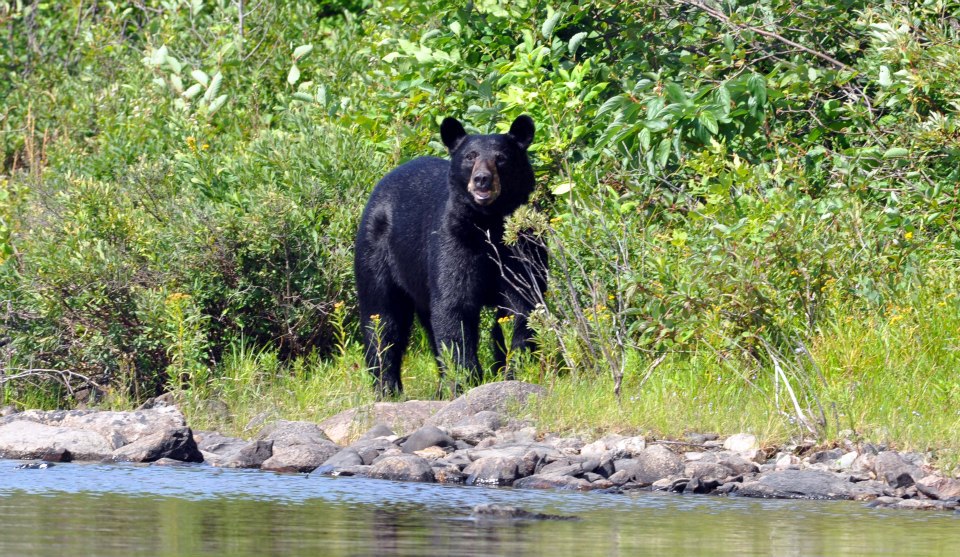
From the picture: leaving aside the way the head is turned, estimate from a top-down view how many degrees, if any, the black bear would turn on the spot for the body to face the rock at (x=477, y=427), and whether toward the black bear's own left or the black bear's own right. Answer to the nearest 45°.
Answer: approximately 45° to the black bear's own right

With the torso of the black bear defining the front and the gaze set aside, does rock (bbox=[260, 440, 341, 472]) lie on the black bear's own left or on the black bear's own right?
on the black bear's own right

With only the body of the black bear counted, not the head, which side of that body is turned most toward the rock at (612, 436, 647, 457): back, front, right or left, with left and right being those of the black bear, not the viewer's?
front

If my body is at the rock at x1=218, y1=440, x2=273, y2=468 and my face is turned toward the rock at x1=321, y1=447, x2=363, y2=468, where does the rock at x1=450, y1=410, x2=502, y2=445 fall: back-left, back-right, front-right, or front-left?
front-left

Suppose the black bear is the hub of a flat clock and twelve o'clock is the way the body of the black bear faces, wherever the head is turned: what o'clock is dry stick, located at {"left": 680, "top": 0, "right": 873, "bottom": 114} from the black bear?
The dry stick is roughly at 10 o'clock from the black bear.

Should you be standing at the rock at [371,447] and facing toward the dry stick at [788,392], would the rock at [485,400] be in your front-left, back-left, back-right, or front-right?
front-left

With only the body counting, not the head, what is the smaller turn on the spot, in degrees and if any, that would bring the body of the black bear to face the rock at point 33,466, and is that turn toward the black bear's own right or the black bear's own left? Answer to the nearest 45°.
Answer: approximately 90° to the black bear's own right

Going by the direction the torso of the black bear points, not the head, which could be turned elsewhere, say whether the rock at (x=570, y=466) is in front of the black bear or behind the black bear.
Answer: in front

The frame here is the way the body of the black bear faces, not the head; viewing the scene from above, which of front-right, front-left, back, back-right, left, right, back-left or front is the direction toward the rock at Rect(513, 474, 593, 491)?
front-right

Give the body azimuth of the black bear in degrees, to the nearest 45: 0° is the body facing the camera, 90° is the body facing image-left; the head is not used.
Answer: approximately 315°

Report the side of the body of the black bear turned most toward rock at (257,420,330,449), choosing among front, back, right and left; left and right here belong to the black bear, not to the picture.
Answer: right

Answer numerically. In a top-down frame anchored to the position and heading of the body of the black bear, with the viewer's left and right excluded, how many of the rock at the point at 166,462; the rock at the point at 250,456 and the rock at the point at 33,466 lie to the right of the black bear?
3

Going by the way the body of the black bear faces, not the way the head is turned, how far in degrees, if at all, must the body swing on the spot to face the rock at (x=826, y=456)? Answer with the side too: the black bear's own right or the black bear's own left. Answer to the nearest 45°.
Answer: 0° — it already faces it

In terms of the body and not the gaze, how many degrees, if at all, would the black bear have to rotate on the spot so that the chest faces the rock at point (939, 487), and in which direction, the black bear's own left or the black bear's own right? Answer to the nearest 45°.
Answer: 0° — it already faces it

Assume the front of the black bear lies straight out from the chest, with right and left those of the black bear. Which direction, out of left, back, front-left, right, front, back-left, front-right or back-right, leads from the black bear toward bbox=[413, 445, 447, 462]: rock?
front-right

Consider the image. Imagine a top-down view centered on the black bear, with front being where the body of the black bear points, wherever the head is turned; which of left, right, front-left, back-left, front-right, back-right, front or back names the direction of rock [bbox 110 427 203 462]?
right

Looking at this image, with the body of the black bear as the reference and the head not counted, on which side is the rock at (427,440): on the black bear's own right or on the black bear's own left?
on the black bear's own right

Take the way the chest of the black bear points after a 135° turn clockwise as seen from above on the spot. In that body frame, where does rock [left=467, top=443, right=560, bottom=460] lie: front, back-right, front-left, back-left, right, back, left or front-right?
left
